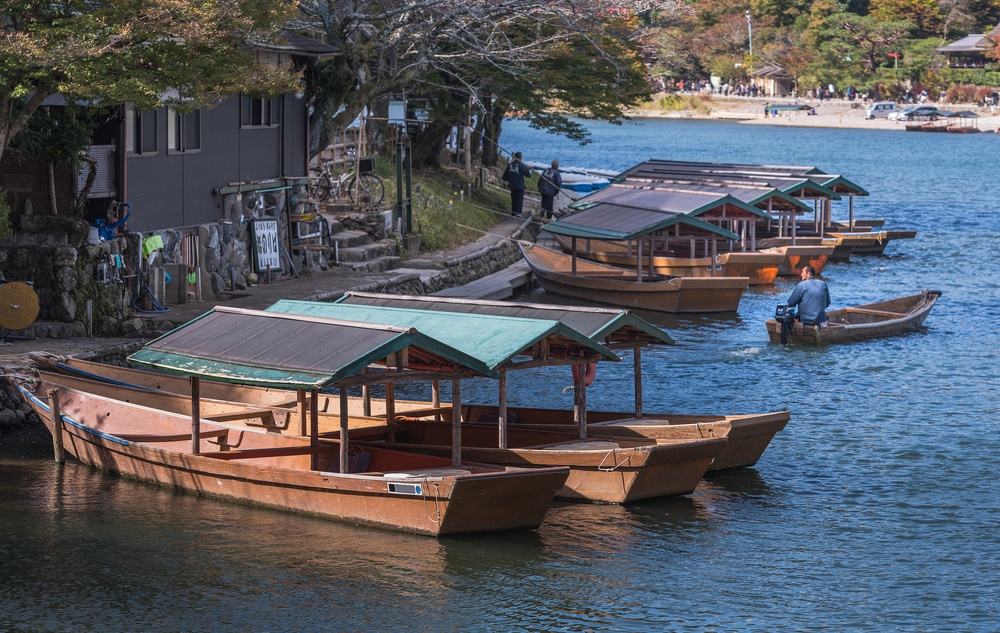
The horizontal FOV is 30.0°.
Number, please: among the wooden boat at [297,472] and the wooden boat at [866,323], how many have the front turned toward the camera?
0

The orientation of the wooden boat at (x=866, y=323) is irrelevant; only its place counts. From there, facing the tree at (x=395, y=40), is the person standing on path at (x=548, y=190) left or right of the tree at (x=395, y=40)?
right

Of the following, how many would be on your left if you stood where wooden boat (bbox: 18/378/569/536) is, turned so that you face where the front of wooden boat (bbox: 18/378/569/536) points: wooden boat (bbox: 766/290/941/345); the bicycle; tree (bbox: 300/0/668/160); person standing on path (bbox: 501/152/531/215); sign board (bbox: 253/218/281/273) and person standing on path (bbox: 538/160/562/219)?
0

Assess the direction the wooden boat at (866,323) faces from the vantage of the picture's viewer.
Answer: facing away from the viewer and to the right of the viewer

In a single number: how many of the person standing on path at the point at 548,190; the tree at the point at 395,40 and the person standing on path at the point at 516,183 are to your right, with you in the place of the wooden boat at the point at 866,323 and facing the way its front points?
0

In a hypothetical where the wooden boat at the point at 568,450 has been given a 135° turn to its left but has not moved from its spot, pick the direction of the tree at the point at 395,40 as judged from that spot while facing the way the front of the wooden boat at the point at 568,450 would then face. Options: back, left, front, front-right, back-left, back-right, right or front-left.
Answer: back

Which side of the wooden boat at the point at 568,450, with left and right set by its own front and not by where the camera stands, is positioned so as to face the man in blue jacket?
right

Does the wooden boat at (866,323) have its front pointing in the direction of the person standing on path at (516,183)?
no

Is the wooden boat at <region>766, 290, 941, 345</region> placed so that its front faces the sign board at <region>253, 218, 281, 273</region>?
no

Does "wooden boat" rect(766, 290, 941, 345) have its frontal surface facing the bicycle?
no

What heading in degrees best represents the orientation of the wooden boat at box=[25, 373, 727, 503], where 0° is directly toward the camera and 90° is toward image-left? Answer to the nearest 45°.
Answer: approximately 135°

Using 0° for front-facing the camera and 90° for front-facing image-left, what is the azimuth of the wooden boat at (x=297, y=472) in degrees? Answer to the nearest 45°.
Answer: approximately 135°

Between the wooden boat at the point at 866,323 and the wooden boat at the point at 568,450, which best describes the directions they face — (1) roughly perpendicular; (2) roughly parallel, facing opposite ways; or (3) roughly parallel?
roughly perpendicular
